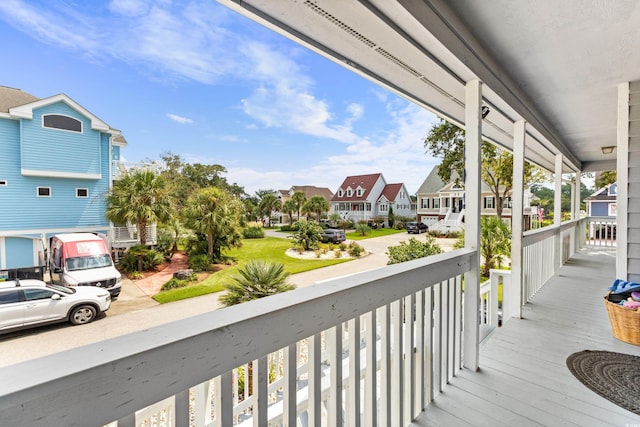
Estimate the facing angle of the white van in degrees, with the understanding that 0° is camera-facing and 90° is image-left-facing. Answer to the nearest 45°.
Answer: approximately 315°

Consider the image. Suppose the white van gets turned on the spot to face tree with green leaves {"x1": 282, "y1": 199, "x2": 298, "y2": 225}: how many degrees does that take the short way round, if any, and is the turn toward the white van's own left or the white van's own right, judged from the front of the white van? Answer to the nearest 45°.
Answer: approximately 90° to the white van's own left

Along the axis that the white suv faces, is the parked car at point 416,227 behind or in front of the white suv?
in front

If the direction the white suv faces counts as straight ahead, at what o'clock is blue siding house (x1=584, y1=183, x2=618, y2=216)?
The blue siding house is roughly at 12 o'clock from the white suv.

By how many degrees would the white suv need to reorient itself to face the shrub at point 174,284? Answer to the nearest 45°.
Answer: approximately 45° to its left

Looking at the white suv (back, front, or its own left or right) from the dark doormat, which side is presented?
front

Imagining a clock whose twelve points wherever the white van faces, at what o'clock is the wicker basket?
The wicker basket is roughly at 11 o'clock from the white van.

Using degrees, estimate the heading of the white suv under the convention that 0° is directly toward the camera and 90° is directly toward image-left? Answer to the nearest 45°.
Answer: approximately 270°

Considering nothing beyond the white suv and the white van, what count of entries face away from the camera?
0
